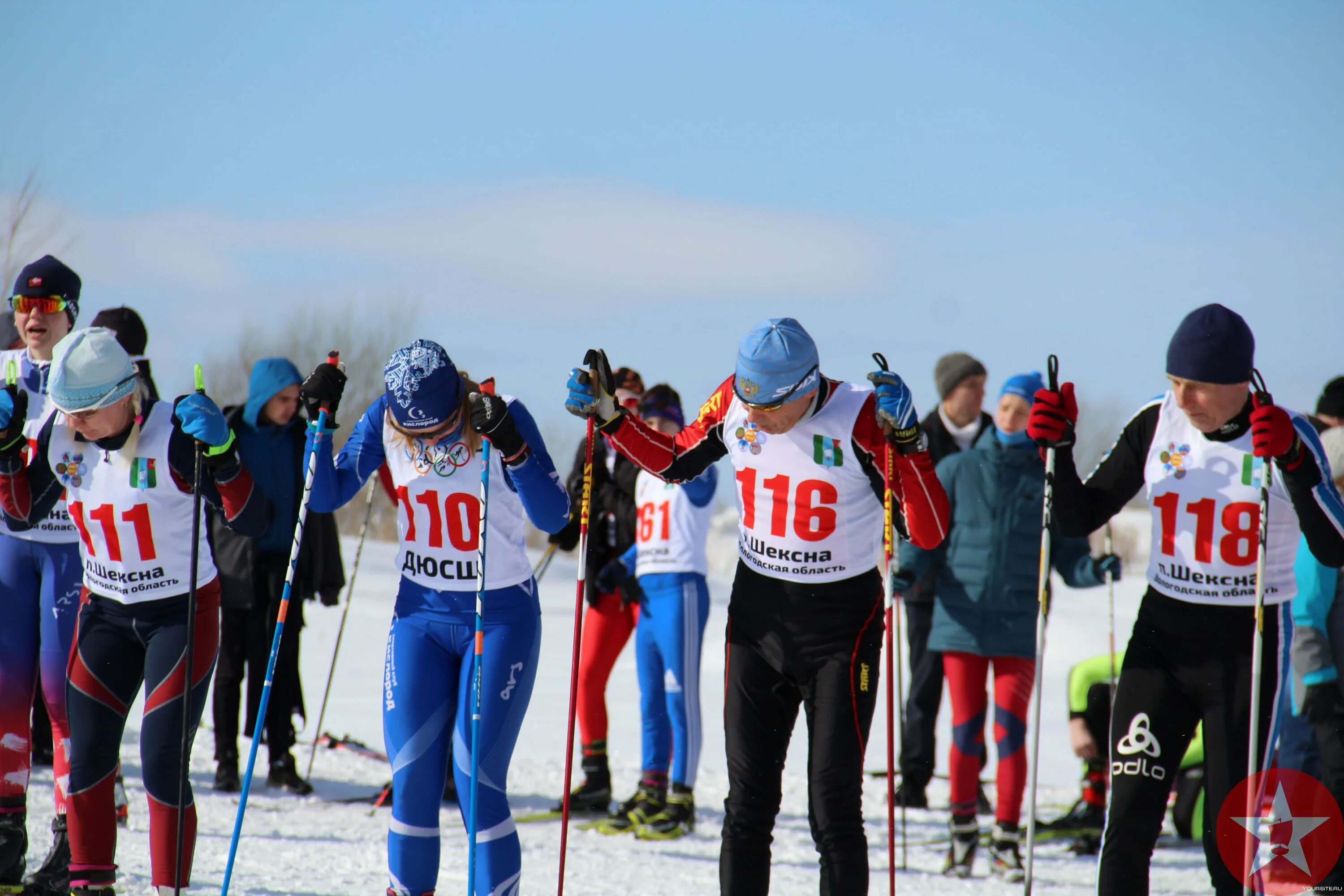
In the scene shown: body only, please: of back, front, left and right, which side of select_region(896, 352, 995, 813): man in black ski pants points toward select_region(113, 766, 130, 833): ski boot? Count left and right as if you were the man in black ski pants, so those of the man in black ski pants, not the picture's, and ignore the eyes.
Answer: right

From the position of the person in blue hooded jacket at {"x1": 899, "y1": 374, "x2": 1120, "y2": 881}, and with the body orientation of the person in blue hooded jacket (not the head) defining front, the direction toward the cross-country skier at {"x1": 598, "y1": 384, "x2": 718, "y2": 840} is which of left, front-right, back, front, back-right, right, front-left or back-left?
right

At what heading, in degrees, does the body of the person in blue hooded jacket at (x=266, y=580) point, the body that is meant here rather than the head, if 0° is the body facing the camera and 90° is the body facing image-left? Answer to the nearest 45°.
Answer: approximately 315°

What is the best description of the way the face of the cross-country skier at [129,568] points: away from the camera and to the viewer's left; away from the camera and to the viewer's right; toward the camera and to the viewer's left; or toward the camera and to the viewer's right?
toward the camera and to the viewer's left

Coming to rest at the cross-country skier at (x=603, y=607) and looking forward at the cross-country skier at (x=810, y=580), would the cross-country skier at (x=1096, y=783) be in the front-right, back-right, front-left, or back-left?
front-left

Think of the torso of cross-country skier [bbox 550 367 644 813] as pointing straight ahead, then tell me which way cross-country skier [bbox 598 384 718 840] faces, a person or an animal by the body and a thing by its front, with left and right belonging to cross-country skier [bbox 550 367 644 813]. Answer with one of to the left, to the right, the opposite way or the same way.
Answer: the same way

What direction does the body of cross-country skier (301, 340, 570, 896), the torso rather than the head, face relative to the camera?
toward the camera

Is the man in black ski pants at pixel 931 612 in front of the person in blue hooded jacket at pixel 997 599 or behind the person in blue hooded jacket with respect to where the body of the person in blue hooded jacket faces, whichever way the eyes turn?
behind

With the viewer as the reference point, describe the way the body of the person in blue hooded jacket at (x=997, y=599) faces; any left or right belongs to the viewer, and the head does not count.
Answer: facing the viewer

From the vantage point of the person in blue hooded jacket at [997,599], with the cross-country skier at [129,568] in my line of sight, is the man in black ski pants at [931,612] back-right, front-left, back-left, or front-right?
back-right

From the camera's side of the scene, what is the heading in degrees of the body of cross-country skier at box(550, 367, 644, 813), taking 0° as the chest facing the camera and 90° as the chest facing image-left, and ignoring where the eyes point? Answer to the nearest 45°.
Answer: approximately 45°

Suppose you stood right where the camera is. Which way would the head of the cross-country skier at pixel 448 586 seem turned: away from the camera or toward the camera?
toward the camera

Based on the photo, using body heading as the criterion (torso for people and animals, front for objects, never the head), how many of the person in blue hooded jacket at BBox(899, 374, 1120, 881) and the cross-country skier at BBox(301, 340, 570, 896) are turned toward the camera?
2
